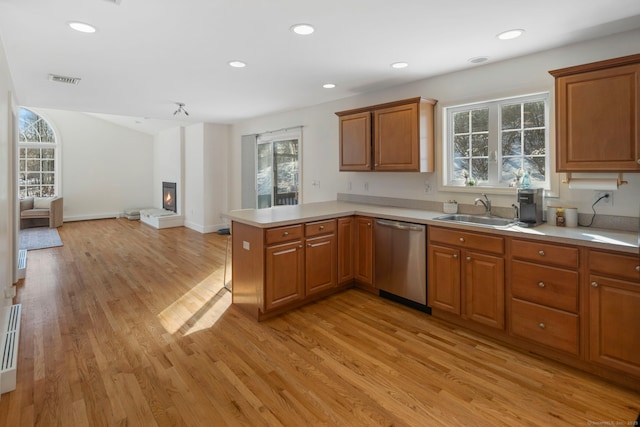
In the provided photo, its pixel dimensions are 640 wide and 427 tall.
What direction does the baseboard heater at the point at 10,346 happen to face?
to the viewer's right

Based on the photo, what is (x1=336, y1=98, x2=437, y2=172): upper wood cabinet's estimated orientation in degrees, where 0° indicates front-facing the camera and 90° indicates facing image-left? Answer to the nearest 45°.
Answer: approximately 45°

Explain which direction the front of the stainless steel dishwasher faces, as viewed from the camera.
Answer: facing the viewer and to the left of the viewer

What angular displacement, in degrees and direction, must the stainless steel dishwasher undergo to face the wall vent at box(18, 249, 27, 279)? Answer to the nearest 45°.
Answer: approximately 45° to its right

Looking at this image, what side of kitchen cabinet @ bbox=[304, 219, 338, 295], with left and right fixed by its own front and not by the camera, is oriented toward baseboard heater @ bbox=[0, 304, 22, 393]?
right

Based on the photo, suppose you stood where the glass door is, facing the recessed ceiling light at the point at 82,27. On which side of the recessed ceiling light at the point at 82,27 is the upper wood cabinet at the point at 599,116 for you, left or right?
left

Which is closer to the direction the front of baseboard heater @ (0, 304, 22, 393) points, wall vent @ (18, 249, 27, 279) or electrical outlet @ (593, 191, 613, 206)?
the electrical outlet

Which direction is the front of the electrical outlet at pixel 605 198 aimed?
toward the camera

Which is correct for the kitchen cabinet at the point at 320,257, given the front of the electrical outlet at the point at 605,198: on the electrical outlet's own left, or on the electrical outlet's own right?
on the electrical outlet's own right

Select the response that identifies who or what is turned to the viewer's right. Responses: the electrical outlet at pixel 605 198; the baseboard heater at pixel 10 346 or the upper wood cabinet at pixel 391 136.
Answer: the baseboard heater

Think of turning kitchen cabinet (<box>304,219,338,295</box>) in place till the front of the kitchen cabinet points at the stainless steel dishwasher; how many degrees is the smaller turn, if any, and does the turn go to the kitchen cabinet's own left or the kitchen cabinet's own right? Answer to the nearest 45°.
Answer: approximately 45° to the kitchen cabinet's own left

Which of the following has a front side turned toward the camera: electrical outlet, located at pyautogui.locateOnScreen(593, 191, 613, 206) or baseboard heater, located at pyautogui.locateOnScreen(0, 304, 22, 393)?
the electrical outlet

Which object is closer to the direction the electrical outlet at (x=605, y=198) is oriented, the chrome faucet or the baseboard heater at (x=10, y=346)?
the baseboard heater
